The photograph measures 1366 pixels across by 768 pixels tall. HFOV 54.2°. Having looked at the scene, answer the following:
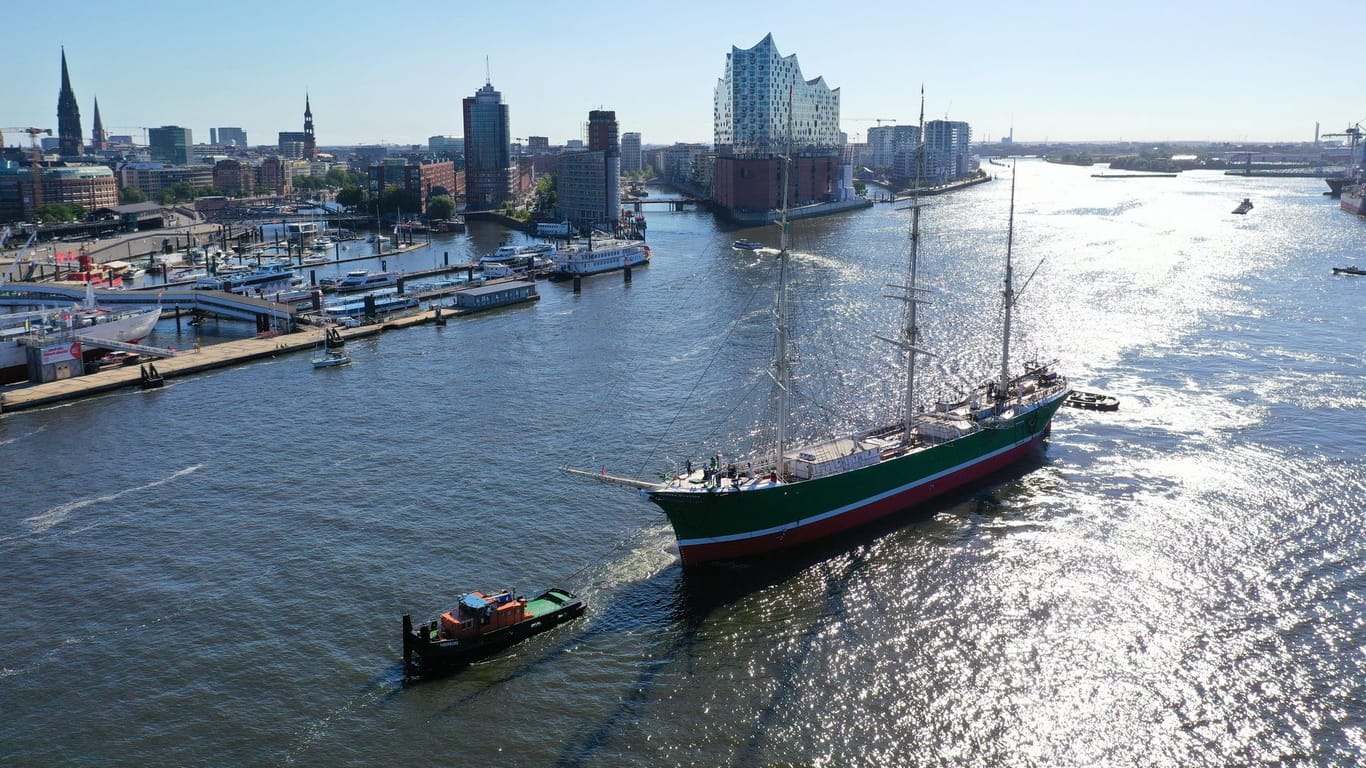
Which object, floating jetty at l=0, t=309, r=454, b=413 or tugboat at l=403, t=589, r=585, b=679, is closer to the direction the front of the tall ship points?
the tugboat

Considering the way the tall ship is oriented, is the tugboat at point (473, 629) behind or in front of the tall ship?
in front

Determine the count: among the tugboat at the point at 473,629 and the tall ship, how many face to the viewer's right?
0

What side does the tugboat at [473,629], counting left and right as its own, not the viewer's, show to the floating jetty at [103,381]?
right

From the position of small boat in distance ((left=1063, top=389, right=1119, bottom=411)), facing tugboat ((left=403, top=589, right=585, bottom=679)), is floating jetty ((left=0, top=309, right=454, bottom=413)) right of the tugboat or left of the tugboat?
right

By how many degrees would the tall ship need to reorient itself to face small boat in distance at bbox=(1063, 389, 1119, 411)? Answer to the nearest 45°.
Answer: approximately 180°

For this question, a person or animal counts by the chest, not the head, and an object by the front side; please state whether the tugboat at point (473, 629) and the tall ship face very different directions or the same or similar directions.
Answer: same or similar directions

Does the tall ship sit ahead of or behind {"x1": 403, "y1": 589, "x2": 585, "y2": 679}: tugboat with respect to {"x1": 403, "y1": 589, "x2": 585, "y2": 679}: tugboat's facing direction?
behind

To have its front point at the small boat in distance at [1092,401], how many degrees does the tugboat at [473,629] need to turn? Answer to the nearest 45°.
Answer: approximately 180°

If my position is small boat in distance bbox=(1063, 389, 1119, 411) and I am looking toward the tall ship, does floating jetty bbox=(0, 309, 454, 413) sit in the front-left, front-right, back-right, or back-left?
front-right

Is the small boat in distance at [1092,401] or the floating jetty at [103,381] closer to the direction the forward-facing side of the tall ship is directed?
the floating jetty

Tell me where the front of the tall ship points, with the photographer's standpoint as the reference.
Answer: facing the viewer and to the left of the viewer
